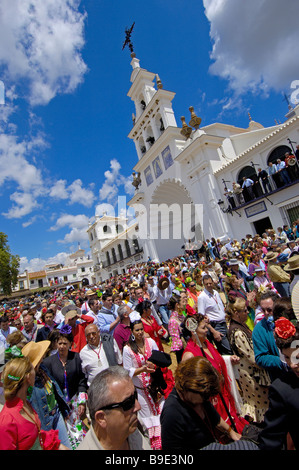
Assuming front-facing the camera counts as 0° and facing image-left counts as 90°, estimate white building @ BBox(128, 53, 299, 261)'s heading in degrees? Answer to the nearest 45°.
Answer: approximately 45°

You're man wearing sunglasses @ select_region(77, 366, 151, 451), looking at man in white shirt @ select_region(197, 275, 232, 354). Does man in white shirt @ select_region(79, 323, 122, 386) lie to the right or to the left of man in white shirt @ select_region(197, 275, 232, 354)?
left

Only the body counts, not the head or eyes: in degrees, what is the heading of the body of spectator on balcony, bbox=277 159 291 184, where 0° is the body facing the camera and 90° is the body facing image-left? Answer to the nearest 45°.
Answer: approximately 45°

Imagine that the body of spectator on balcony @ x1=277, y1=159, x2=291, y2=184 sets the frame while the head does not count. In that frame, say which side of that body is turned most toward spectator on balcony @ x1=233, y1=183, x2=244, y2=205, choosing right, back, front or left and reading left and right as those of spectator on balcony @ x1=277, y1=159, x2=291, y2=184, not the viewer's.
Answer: right

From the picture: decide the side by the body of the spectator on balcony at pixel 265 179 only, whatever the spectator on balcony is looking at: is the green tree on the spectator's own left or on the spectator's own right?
on the spectator's own right

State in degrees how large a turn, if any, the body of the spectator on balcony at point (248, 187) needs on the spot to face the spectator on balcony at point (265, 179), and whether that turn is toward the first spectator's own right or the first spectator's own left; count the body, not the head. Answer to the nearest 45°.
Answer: approximately 90° to the first spectator's own left

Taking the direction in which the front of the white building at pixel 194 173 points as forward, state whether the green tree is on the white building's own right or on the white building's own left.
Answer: on the white building's own right
